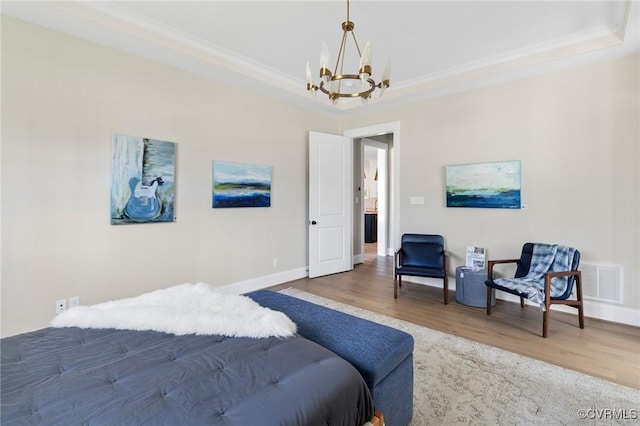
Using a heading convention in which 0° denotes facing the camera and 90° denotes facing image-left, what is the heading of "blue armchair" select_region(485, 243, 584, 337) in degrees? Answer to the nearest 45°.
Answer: approximately 45°

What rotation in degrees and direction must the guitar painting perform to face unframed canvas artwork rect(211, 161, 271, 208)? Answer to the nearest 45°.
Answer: approximately 45° to its left

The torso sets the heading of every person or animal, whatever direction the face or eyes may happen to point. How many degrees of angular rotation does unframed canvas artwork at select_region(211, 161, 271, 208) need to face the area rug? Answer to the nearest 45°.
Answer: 0° — it already faces it

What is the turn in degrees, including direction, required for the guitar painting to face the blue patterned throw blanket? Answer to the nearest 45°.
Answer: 0° — it already faces it

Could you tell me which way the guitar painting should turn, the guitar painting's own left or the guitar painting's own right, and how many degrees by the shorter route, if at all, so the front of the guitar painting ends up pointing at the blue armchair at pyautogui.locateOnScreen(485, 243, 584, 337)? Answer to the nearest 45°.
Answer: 0° — it already faces it

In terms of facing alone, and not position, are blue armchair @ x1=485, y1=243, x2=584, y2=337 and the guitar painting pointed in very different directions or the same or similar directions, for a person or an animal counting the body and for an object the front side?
very different directions

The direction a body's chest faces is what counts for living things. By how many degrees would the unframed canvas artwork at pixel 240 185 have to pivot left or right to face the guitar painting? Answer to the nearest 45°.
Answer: approximately 90° to its right

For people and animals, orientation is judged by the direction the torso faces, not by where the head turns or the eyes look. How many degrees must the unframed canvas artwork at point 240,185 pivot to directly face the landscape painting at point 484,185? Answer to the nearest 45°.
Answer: approximately 45° to its left

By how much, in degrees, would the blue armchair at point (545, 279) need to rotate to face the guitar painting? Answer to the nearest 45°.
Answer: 0° — it already faces it
